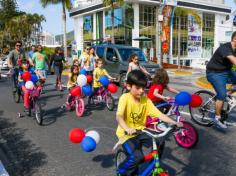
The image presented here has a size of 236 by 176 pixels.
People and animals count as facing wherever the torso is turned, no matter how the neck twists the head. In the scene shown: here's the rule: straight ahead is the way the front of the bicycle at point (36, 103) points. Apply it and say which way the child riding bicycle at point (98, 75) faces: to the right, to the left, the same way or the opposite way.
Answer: the same way

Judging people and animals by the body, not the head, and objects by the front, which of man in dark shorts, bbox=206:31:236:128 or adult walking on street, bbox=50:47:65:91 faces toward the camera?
the adult walking on street

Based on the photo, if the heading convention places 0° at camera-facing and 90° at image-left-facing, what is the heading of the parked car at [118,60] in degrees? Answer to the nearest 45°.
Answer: approximately 315°

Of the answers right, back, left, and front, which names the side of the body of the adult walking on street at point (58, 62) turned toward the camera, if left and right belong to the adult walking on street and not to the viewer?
front

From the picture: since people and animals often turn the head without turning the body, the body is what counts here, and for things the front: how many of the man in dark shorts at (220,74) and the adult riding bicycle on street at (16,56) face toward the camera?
1

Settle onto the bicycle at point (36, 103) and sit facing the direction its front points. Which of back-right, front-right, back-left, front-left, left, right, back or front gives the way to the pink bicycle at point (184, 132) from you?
front

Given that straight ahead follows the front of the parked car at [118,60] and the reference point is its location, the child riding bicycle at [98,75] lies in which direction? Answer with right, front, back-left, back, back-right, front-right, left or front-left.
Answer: front-right

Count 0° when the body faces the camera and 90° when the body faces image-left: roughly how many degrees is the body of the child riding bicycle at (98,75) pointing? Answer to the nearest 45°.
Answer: approximately 315°

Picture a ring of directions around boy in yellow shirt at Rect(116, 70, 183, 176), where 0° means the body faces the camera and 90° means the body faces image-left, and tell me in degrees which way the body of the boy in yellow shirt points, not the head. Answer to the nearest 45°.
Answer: approximately 315°

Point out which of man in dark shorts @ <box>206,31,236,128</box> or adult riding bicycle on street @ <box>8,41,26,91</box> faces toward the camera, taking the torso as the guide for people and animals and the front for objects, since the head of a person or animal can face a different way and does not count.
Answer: the adult riding bicycle on street

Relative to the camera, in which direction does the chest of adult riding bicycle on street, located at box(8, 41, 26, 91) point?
toward the camera

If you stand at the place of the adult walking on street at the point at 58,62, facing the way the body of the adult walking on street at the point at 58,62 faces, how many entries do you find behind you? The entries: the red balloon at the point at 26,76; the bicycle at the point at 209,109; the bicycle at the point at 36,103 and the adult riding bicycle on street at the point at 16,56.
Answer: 0

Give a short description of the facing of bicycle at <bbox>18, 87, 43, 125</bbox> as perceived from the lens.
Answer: facing the viewer and to the right of the viewer

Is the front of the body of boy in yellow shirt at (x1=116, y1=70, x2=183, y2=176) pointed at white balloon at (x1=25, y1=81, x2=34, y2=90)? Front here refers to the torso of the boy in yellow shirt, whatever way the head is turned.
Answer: no

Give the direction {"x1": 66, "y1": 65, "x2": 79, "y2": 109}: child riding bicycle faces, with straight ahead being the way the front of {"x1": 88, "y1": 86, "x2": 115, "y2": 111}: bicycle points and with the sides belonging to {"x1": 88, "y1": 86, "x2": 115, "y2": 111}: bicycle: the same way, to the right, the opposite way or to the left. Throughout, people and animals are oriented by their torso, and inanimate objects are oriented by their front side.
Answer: the same way

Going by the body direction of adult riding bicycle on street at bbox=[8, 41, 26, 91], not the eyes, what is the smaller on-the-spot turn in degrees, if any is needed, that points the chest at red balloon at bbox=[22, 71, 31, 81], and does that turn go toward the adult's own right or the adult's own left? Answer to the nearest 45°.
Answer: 0° — they already face it

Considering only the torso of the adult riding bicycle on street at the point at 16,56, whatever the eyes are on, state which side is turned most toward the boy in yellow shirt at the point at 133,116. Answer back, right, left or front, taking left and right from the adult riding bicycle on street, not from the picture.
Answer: front

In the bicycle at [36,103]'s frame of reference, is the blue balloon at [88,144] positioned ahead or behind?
ahead
